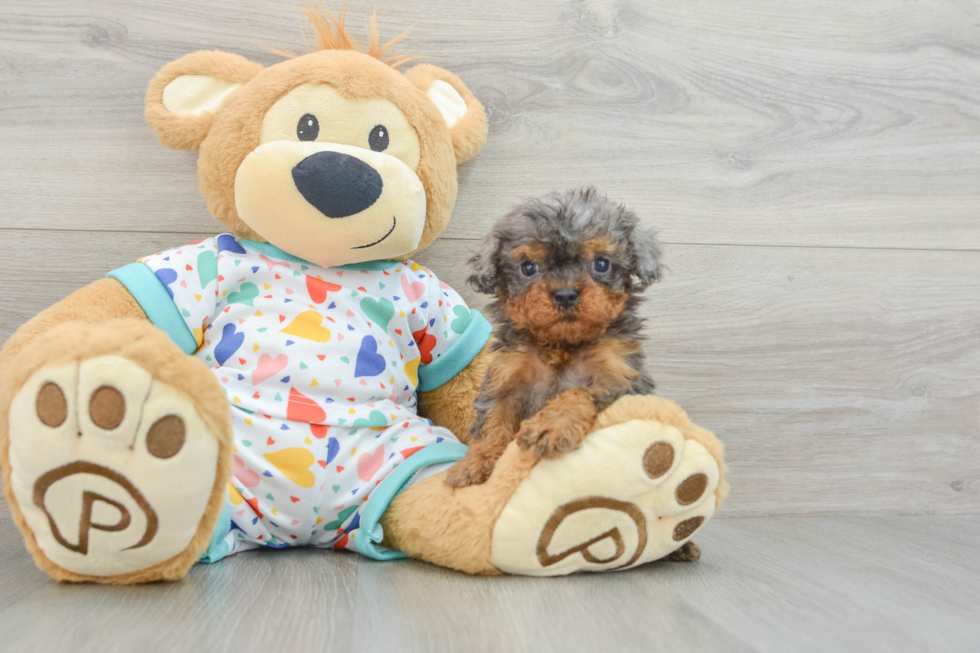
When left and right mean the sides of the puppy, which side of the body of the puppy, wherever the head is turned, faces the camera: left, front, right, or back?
front

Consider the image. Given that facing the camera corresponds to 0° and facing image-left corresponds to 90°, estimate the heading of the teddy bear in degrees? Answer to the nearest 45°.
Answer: approximately 0°

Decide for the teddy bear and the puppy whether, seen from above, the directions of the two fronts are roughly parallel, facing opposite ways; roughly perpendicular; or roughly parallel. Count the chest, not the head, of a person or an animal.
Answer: roughly parallel
